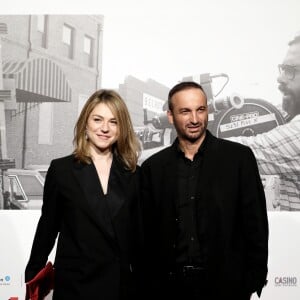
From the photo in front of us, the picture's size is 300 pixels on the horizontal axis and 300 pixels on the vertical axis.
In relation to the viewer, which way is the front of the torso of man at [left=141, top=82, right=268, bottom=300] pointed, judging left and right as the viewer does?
facing the viewer
